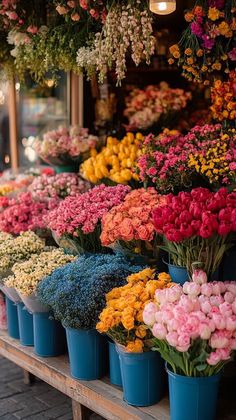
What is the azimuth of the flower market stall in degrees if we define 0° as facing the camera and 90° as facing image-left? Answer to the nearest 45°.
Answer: approximately 45°
